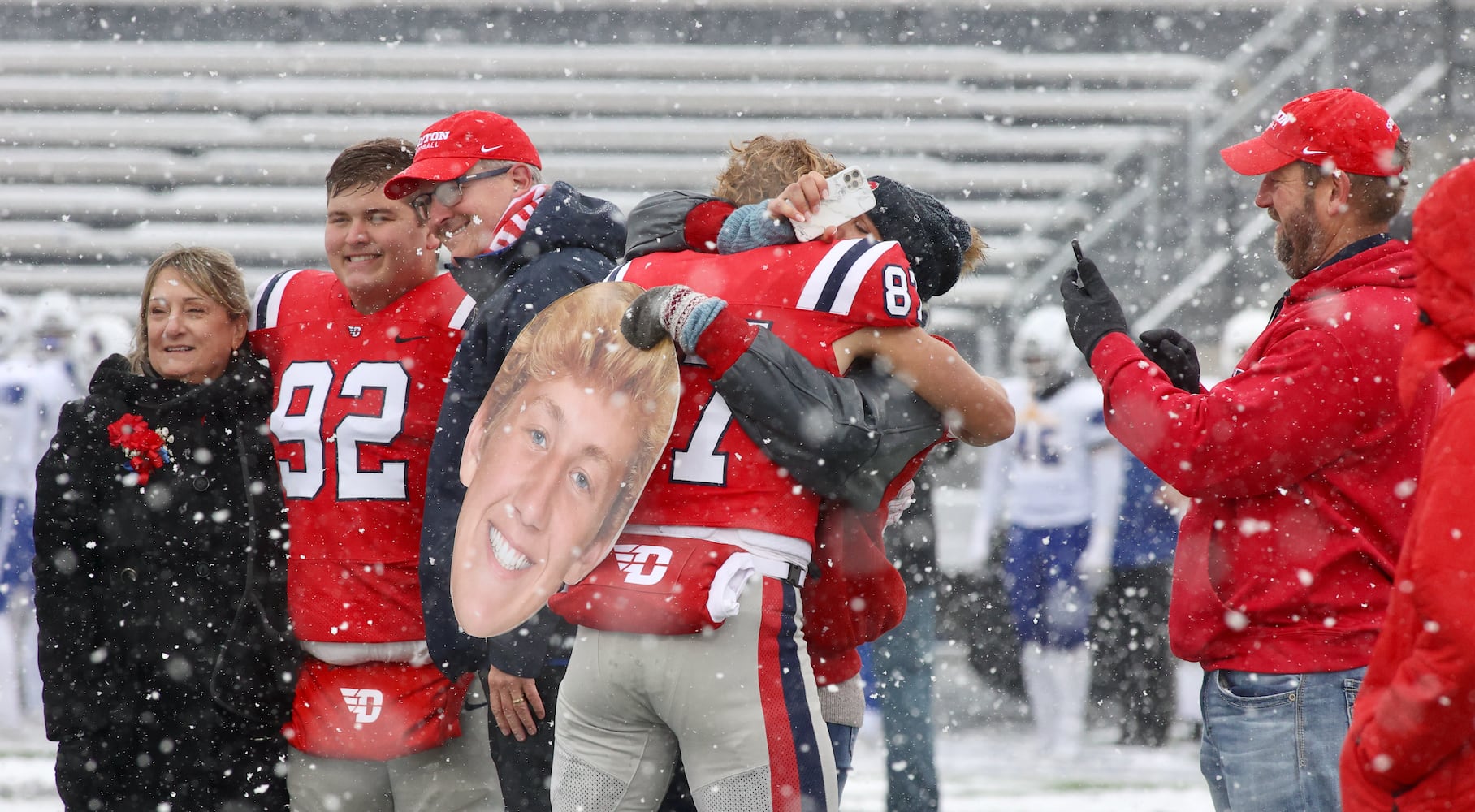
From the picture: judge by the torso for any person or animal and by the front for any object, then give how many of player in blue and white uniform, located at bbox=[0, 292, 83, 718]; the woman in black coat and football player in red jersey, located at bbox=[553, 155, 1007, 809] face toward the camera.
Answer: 2

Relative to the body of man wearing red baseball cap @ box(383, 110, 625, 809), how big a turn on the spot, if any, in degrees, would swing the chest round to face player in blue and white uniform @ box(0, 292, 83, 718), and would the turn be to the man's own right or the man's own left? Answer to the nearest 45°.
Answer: approximately 90° to the man's own right

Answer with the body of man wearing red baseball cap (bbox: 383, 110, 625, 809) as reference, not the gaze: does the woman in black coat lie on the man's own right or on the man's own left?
on the man's own right

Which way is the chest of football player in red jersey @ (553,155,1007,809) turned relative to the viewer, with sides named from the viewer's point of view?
facing away from the viewer and to the right of the viewer

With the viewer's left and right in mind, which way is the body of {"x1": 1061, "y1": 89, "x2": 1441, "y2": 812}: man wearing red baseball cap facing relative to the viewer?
facing to the left of the viewer

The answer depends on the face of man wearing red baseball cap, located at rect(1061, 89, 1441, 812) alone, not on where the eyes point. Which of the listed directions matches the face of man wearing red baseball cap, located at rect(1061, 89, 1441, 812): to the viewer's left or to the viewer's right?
to the viewer's left

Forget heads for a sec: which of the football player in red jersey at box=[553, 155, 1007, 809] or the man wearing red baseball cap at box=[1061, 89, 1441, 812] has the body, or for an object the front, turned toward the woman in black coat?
the man wearing red baseball cap
